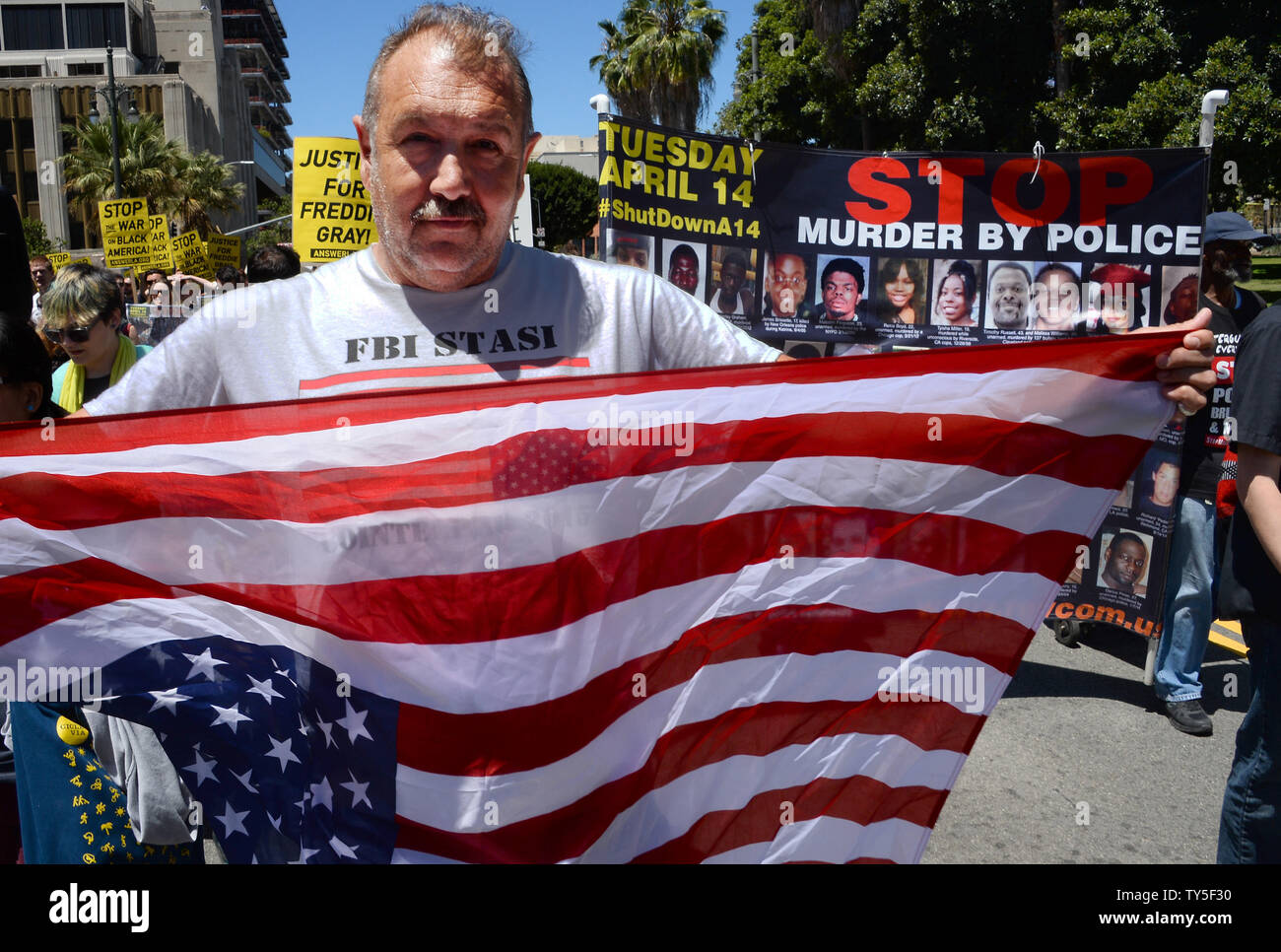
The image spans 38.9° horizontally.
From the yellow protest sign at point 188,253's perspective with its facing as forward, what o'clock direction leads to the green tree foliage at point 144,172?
The green tree foliage is roughly at 6 o'clock from the yellow protest sign.

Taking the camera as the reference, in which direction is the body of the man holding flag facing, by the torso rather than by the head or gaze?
toward the camera

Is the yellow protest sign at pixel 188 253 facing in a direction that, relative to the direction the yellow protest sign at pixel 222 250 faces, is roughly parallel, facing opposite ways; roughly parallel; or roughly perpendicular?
roughly parallel

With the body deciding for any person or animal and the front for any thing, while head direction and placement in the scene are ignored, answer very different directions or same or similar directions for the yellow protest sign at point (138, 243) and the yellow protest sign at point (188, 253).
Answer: same or similar directions

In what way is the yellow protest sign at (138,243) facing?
toward the camera

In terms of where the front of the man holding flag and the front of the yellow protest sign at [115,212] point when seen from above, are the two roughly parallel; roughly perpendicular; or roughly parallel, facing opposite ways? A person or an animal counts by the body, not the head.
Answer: roughly parallel

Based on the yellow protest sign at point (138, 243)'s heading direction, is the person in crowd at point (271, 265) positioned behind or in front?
in front

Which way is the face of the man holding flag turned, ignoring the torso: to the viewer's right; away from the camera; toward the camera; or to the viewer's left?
toward the camera

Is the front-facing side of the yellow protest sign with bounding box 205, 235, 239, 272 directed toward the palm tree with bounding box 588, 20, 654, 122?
no

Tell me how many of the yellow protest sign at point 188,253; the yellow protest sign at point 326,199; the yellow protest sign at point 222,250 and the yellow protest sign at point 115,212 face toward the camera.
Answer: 4

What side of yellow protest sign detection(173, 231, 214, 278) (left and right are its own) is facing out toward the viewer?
front

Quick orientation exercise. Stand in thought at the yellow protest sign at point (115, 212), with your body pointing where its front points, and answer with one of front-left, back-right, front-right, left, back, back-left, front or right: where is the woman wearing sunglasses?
front

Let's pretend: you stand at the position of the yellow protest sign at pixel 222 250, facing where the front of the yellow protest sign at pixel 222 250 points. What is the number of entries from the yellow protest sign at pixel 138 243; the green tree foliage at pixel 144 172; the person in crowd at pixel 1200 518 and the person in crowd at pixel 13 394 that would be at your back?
1

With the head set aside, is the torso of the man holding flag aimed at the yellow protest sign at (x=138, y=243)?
no
